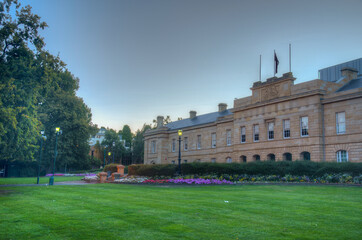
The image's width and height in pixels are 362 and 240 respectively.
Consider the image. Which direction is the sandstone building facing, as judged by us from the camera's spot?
facing the viewer and to the left of the viewer

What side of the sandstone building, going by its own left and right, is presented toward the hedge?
front
